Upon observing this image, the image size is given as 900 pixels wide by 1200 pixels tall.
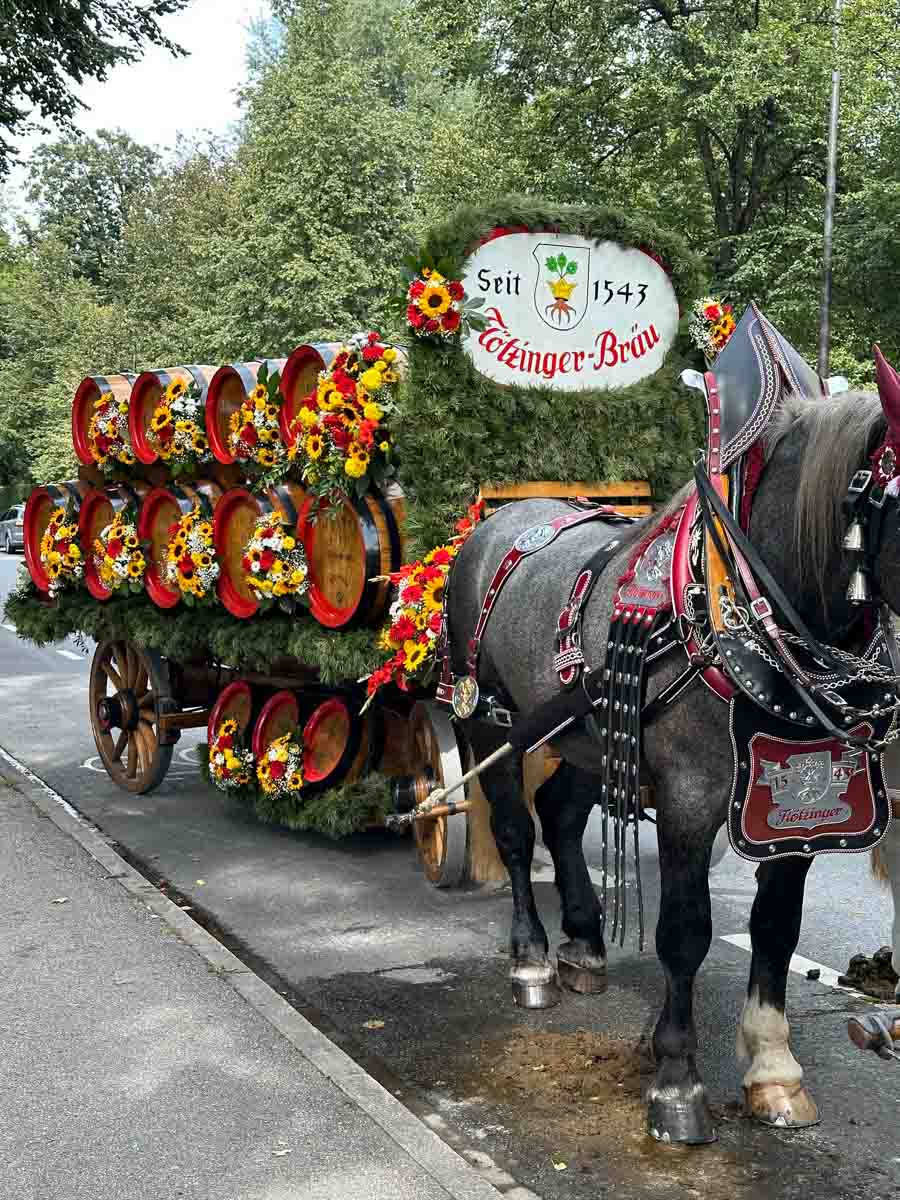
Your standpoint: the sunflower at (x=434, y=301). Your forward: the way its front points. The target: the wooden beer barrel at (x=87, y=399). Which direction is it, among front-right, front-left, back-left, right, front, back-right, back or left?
back-right

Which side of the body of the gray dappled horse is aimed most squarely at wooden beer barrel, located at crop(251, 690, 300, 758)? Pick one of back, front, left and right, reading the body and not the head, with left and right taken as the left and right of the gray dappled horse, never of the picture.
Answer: back

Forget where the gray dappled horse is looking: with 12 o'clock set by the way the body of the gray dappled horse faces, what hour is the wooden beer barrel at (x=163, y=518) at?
The wooden beer barrel is roughly at 6 o'clock from the gray dappled horse.

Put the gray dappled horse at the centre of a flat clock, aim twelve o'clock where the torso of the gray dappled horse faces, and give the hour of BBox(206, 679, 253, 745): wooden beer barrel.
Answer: The wooden beer barrel is roughly at 6 o'clock from the gray dappled horse.

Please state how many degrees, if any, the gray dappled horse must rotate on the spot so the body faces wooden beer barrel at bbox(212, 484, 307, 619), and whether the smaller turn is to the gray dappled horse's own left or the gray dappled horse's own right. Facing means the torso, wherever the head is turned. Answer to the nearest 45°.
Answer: approximately 180°

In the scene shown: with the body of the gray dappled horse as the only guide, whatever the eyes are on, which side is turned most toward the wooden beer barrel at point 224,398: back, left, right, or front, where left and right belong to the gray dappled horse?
back

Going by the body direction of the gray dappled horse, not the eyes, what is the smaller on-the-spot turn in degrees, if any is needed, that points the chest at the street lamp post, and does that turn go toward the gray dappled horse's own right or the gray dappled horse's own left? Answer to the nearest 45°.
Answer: approximately 135° to the gray dappled horse's own left

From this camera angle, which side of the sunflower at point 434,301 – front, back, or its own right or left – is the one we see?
front

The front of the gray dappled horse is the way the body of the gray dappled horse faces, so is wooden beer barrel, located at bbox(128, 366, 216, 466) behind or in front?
behind

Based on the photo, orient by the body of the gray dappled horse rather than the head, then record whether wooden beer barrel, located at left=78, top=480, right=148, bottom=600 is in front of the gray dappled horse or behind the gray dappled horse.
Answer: behind

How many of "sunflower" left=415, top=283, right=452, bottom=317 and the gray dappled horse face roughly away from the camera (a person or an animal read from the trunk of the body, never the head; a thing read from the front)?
0

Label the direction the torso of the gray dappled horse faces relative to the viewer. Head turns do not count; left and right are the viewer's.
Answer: facing the viewer and to the right of the viewer

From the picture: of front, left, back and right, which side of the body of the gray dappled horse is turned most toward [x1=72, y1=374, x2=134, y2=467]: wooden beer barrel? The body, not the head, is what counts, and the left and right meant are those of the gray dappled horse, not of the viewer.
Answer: back
